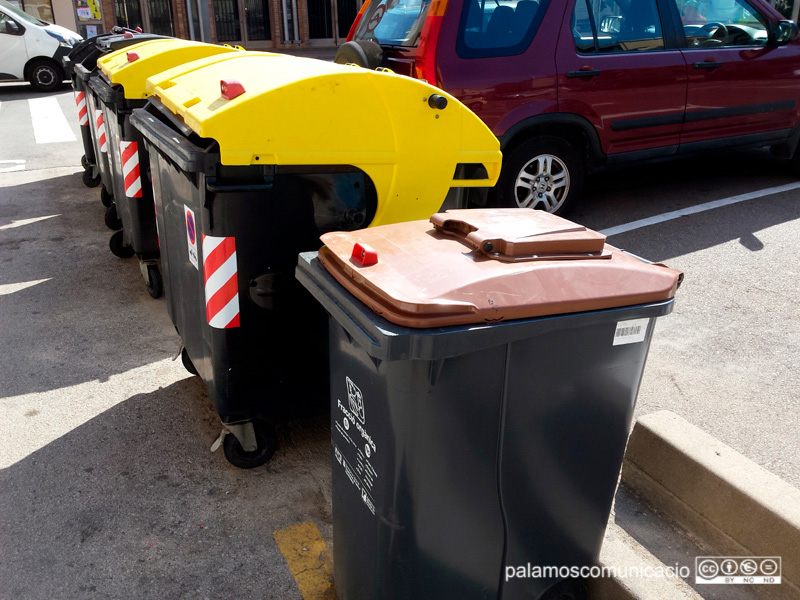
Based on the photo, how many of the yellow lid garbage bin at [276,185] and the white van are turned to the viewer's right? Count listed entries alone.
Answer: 1

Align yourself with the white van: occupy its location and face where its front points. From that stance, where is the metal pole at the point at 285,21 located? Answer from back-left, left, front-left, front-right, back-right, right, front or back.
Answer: front-left

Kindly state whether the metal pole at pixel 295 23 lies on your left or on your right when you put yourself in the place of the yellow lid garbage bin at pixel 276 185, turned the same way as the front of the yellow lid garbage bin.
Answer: on your right

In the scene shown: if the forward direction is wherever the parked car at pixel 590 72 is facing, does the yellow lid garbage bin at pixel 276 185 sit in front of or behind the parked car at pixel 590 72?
behind

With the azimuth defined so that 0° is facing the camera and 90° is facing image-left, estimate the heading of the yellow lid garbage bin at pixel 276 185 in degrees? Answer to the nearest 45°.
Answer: approximately 90°

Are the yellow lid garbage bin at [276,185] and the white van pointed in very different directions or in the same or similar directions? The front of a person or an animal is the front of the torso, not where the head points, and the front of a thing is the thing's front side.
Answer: very different directions

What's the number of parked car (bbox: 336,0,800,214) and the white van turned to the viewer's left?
0

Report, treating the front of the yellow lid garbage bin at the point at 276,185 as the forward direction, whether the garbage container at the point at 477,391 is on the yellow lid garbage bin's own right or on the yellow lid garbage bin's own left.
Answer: on the yellow lid garbage bin's own left

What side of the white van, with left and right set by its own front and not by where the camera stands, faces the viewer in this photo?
right

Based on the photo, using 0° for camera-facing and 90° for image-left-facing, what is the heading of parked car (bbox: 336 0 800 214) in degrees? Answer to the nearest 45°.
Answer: approximately 225°

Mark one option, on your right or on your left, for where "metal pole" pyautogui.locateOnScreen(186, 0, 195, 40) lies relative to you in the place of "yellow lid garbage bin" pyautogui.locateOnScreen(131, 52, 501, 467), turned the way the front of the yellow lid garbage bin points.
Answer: on your right

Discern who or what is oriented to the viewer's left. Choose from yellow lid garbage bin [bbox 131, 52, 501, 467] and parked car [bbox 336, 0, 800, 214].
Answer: the yellow lid garbage bin

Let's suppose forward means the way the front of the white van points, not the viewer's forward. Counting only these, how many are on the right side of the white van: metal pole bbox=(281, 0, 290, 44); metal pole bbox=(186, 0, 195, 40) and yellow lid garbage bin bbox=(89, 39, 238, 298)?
1
